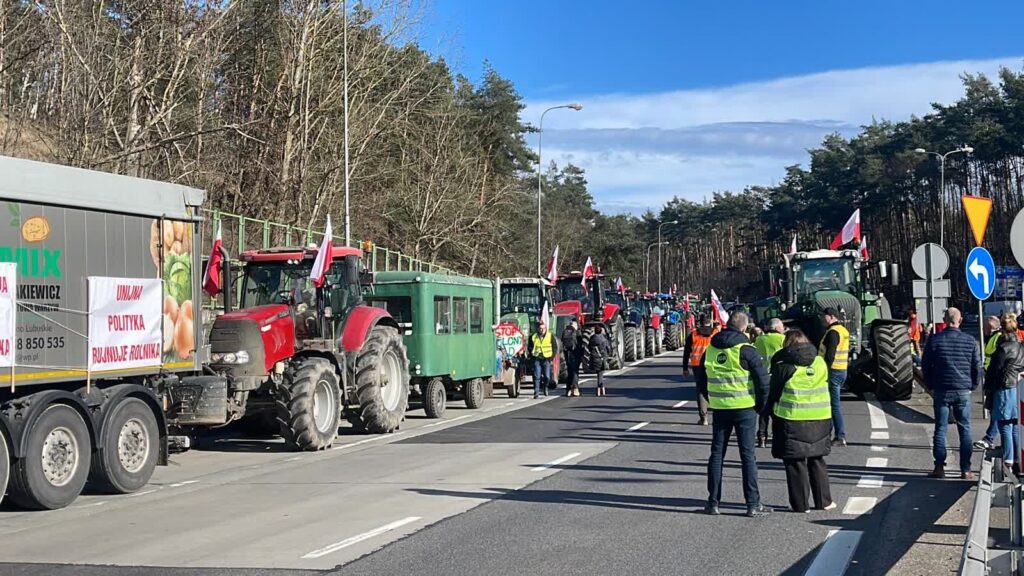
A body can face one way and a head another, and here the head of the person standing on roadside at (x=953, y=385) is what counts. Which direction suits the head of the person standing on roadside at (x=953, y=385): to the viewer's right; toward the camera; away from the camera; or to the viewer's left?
away from the camera

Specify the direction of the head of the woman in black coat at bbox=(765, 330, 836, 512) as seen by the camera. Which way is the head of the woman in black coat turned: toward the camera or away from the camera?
away from the camera

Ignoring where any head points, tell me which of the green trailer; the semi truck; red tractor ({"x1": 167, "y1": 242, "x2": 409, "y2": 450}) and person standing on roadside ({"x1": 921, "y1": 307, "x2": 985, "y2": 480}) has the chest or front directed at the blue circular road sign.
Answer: the person standing on roadside

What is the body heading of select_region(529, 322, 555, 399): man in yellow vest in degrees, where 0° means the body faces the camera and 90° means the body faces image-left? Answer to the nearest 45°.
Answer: approximately 0°

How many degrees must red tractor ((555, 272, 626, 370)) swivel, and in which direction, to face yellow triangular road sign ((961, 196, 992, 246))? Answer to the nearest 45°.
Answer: approximately 45° to its left

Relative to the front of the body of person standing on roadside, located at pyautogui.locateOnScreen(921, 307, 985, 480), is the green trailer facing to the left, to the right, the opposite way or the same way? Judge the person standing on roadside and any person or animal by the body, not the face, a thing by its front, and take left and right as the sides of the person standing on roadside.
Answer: the opposite way

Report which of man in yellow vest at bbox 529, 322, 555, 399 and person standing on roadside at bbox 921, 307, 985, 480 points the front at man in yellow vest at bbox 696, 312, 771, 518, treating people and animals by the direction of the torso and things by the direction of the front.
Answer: man in yellow vest at bbox 529, 322, 555, 399

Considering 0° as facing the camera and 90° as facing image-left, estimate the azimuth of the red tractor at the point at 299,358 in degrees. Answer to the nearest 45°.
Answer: approximately 45°

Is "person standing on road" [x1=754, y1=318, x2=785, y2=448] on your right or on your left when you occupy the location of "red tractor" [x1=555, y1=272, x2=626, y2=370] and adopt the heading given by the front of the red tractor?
on your left

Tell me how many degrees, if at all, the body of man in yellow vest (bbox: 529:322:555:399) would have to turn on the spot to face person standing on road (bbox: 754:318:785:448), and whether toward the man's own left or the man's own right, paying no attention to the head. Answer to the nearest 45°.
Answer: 0° — they already face them

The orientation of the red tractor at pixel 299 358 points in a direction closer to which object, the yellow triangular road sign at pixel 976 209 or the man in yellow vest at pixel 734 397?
the man in yellow vest

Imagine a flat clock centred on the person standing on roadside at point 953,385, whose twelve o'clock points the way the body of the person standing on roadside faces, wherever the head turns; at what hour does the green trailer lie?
The green trailer is roughly at 10 o'clock from the person standing on roadside.

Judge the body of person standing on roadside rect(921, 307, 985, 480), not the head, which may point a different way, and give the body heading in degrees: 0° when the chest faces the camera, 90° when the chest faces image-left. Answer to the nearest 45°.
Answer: approximately 180°

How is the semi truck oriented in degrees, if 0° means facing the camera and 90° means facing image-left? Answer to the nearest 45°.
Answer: approximately 45°
